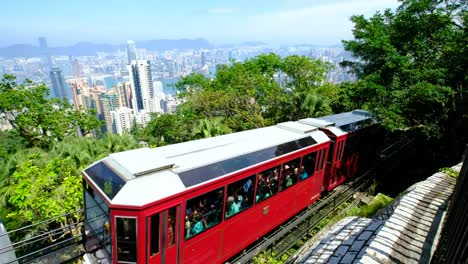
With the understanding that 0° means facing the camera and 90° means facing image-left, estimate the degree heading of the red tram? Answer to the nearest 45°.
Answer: approximately 45°

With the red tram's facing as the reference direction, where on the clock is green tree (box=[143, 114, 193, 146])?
The green tree is roughly at 4 o'clock from the red tram.

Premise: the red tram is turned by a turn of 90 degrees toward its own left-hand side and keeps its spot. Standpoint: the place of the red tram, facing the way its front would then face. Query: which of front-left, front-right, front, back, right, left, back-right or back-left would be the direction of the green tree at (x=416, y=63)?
left

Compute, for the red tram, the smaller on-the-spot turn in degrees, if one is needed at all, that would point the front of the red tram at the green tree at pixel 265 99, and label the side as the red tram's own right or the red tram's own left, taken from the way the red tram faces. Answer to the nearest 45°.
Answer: approximately 135° to the red tram's own right
